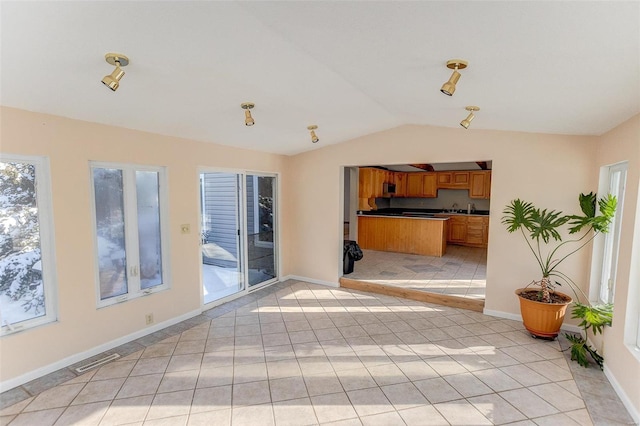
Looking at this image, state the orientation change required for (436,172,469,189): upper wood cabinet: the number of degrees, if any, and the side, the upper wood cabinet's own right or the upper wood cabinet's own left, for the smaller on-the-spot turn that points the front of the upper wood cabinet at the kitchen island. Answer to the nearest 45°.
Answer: approximately 45° to the upper wood cabinet's own right

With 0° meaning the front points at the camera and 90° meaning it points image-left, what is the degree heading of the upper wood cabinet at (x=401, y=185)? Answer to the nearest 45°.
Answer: approximately 0°

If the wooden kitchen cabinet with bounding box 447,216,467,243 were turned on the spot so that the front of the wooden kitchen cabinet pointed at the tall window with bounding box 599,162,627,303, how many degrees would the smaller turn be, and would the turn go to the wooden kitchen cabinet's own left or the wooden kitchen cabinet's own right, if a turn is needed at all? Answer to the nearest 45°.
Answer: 0° — it already faces it

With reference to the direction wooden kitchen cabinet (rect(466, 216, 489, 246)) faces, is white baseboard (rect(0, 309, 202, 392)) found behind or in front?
in front

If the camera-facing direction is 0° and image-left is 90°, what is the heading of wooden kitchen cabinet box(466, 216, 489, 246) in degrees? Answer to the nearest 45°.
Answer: approximately 0°

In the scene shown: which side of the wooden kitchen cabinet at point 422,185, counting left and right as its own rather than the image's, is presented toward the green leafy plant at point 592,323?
front

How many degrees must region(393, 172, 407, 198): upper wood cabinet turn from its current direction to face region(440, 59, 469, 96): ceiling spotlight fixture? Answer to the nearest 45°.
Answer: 0° — it already faces it

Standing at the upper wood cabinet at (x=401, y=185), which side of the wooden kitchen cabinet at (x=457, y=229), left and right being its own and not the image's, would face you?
right

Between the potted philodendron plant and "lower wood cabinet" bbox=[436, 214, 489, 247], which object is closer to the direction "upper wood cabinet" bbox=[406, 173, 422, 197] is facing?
the potted philodendron plant
